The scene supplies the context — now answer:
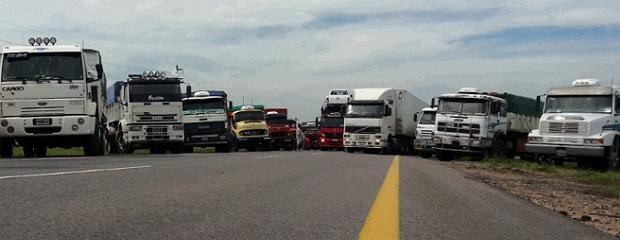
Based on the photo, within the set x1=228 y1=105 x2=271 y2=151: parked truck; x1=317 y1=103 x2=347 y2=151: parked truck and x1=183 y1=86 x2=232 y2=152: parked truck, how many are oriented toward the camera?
3

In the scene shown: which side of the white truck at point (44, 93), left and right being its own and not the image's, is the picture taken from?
front

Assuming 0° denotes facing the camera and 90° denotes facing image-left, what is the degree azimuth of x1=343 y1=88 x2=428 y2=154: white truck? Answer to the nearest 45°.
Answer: approximately 45°

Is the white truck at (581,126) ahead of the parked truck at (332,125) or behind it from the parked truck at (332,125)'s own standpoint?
ahead

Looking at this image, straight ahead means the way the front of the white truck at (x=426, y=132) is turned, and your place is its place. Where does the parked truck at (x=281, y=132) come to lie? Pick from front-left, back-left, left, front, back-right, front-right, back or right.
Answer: right

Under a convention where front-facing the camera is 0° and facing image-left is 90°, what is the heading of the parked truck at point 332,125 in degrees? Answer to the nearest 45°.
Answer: approximately 0°

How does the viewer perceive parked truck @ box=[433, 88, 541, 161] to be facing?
facing the viewer and to the left of the viewer

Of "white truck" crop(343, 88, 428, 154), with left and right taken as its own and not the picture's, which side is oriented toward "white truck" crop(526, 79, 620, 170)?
left

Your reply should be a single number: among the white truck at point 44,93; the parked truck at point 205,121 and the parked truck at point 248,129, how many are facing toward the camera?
3

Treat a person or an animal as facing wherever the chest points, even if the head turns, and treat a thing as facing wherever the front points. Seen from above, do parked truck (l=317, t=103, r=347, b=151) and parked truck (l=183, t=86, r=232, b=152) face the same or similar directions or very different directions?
same or similar directions

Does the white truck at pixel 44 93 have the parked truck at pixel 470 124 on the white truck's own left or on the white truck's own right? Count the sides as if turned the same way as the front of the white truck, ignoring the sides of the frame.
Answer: on the white truck's own left

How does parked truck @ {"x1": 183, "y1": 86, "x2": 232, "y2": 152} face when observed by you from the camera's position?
facing the viewer

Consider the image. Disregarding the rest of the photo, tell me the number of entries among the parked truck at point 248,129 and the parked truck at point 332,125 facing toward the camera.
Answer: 2

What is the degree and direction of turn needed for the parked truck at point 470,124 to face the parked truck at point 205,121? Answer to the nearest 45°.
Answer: approximately 45° to its right

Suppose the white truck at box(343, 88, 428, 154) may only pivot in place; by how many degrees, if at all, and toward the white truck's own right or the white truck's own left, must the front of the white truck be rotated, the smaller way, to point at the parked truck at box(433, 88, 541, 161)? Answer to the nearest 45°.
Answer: approximately 90° to the white truck's own left

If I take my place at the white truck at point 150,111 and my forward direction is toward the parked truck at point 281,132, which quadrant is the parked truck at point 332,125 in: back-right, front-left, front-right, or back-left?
front-right

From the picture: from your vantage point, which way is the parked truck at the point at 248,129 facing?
toward the camera
